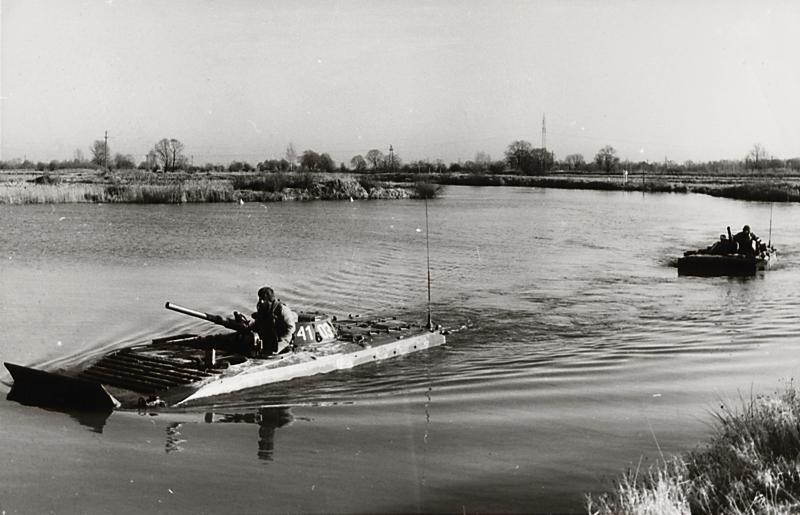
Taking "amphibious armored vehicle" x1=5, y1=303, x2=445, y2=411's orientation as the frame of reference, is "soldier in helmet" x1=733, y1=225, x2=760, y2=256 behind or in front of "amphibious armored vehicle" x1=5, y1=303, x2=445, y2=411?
behind

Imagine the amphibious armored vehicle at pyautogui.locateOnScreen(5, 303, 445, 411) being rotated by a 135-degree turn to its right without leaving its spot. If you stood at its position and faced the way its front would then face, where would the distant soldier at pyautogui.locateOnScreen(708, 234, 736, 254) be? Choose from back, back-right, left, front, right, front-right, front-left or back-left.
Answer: front-right

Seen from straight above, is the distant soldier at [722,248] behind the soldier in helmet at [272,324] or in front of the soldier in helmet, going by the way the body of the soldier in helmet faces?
behind

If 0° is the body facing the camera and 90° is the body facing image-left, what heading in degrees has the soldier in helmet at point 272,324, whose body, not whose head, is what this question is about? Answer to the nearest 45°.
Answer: approximately 45°

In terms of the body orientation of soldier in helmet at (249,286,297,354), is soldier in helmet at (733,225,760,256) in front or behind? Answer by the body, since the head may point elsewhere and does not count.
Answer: behind
